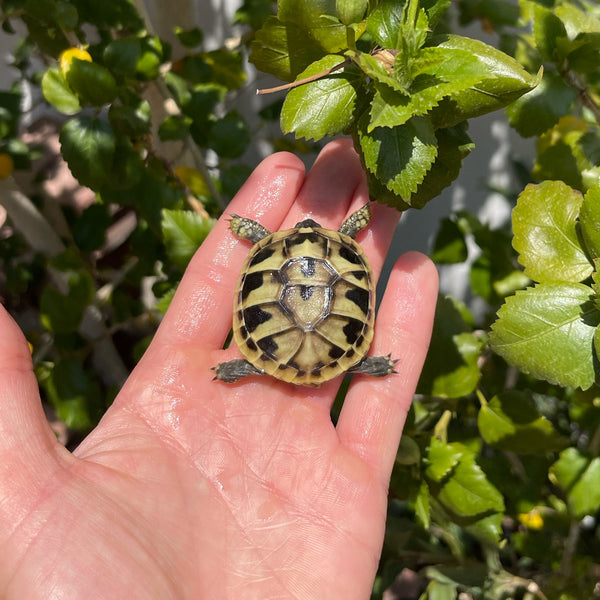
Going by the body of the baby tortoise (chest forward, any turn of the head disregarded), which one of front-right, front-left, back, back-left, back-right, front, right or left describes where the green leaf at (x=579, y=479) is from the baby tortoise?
front-right

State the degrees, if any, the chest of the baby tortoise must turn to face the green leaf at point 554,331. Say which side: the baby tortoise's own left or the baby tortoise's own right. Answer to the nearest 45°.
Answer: approximately 135° to the baby tortoise's own right

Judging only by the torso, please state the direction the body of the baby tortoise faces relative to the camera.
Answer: away from the camera

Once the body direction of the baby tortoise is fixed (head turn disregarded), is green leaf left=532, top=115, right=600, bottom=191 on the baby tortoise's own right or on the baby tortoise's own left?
on the baby tortoise's own right
